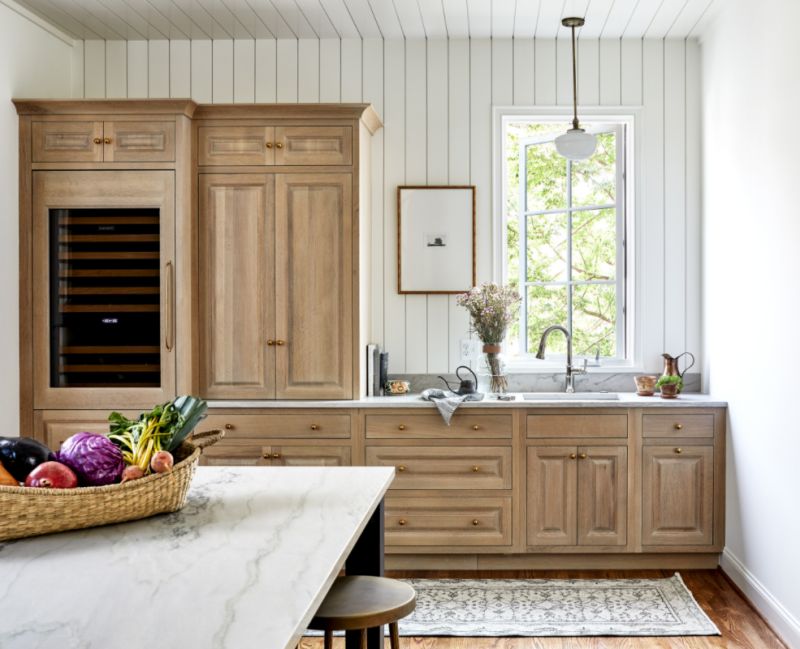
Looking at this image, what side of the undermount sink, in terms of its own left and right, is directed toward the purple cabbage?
front

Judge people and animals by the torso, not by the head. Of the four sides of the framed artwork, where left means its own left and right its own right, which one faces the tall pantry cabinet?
right

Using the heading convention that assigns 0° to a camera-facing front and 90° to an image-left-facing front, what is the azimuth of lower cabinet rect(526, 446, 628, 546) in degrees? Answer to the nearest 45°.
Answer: approximately 0°

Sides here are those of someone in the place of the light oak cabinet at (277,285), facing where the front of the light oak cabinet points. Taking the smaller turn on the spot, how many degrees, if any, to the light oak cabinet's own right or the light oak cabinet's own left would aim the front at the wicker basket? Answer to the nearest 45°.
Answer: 0° — it already faces it
